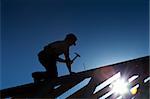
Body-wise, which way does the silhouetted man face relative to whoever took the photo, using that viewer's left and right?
facing to the right of the viewer
